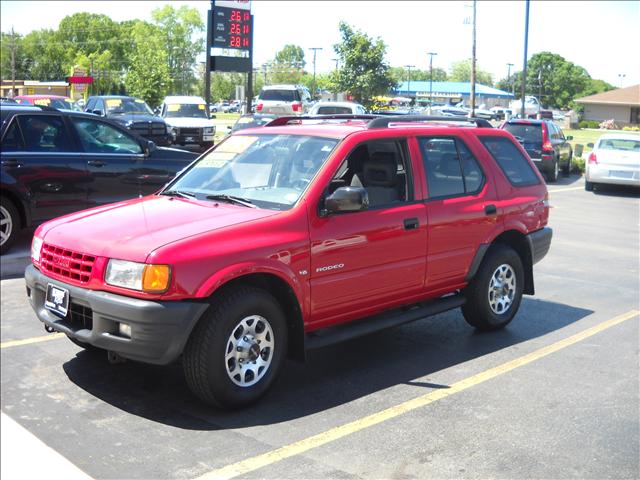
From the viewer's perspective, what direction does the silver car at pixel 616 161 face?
away from the camera

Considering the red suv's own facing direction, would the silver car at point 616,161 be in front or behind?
behind

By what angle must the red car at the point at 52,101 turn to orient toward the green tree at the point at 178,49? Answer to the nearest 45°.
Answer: approximately 135° to its left

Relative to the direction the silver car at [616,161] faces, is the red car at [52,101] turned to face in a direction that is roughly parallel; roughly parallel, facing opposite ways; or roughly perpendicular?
roughly perpendicular

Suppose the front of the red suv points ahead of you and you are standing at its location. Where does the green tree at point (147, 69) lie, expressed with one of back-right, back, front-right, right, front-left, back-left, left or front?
back-right

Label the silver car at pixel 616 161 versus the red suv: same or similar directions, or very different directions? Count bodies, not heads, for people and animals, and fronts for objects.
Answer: very different directions

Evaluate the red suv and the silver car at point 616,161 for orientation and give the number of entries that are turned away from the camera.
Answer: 1

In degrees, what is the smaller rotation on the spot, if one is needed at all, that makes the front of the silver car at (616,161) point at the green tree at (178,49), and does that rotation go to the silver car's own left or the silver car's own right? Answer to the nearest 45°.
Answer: approximately 45° to the silver car's own left

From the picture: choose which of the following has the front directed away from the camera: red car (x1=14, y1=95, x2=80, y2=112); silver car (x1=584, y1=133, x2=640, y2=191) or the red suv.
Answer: the silver car

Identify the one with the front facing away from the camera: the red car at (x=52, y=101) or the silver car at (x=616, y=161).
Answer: the silver car

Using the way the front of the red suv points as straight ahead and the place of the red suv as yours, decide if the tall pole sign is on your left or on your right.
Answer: on your right
